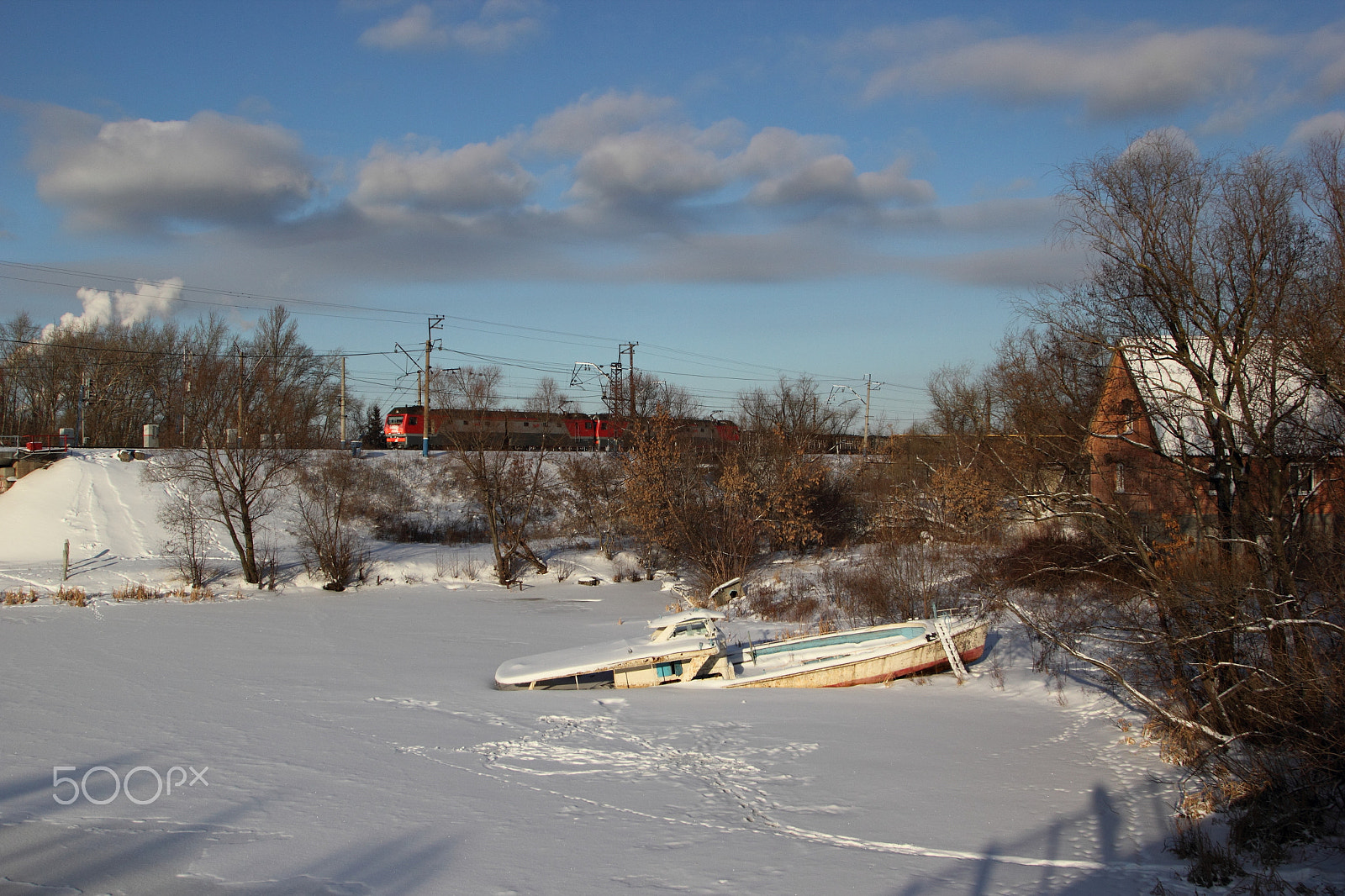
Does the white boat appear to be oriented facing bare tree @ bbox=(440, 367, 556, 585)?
no

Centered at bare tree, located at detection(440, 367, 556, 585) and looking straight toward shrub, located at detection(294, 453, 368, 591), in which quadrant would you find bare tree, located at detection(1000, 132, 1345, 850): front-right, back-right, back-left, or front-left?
back-left

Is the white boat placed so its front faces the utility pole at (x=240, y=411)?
no

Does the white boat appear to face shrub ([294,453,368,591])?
no

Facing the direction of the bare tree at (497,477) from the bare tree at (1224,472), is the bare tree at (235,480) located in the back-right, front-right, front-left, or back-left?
front-left
